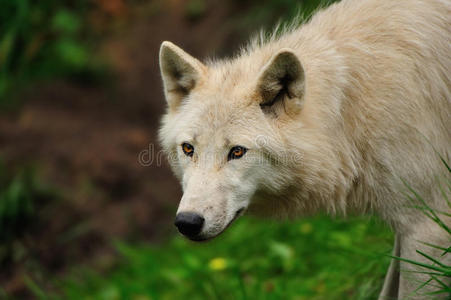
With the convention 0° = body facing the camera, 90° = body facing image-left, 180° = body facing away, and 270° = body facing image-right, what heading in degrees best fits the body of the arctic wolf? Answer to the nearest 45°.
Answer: approximately 45°
